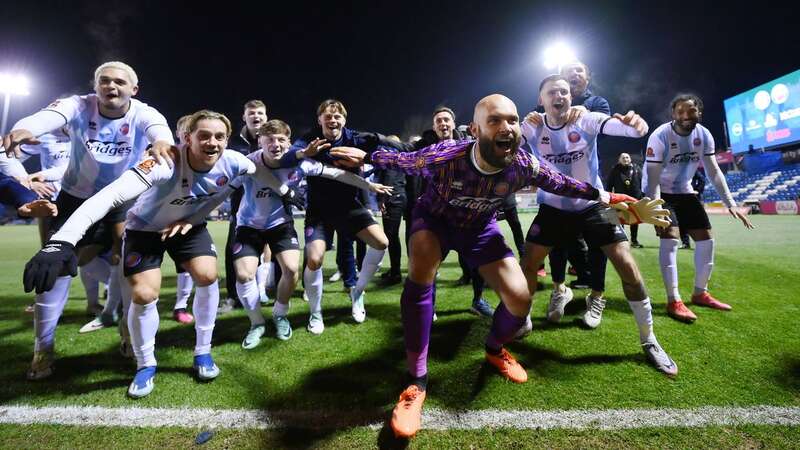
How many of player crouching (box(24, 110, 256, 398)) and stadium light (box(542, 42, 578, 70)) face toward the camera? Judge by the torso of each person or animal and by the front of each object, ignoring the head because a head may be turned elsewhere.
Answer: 2

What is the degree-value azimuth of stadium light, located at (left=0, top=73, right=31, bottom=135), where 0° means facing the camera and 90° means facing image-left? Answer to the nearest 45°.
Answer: approximately 315°
